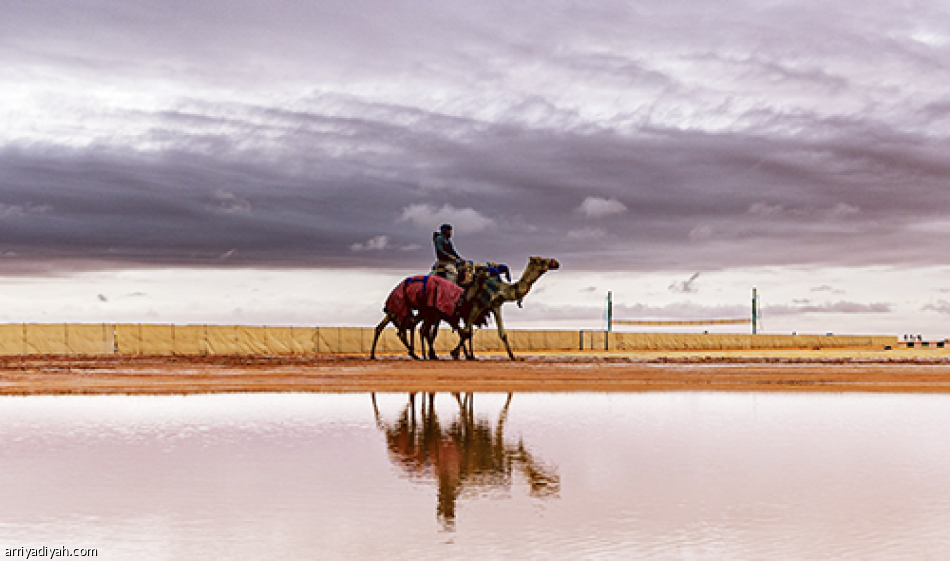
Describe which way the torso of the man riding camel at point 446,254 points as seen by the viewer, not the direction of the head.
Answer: to the viewer's right

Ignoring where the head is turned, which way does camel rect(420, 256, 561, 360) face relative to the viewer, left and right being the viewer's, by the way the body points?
facing to the right of the viewer

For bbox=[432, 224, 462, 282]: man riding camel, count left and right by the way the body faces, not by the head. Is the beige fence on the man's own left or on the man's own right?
on the man's own left

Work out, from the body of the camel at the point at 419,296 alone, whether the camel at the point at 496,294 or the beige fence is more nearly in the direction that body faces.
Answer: the camel

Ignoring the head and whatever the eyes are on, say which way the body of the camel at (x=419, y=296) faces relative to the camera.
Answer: to the viewer's right

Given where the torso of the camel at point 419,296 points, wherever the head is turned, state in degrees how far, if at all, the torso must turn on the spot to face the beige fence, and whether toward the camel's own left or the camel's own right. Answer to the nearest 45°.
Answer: approximately 135° to the camel's own left

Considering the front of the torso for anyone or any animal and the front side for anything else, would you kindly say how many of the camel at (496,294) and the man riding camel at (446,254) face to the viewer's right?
2

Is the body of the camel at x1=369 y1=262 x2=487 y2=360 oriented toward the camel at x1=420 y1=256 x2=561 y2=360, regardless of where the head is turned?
yes

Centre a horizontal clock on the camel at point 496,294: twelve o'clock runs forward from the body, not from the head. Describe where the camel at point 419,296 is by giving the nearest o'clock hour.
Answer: the camel at point 419,296 is roughly at 6 o'clock from the camel at point 496,294.
